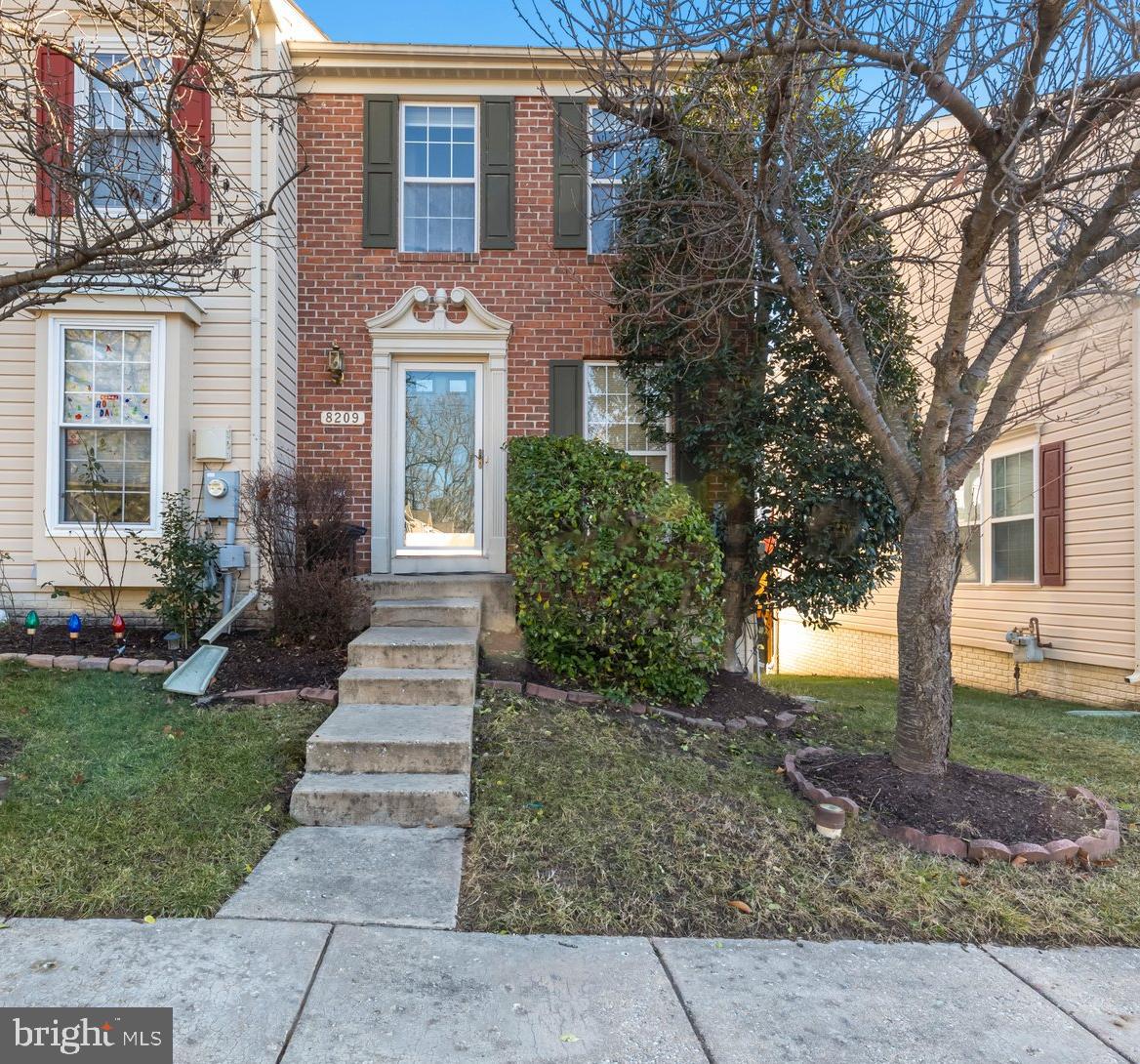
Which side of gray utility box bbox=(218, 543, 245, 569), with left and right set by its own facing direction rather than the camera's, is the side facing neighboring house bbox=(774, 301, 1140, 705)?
left

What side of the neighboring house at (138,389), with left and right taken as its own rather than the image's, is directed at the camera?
front

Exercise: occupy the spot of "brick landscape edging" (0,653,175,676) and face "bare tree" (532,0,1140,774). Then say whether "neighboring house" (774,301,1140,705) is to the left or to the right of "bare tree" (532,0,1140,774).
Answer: left

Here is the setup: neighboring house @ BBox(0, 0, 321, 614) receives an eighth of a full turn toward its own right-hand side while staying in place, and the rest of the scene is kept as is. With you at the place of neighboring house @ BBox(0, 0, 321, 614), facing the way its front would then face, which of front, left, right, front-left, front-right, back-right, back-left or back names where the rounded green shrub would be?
left

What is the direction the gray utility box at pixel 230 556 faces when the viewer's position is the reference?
facing the viewer

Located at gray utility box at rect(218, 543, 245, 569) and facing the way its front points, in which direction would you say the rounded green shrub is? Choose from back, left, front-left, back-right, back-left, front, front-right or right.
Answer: front-left

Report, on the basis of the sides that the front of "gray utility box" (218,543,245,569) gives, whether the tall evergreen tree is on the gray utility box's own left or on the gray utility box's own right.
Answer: on the gray utility box's own left

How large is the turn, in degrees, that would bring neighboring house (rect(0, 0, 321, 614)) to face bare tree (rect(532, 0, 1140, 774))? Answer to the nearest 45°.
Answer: approximately 45° to its left
